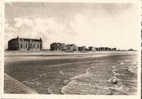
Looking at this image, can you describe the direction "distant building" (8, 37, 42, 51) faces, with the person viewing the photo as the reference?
facing the viewer and to the right of the viewer
